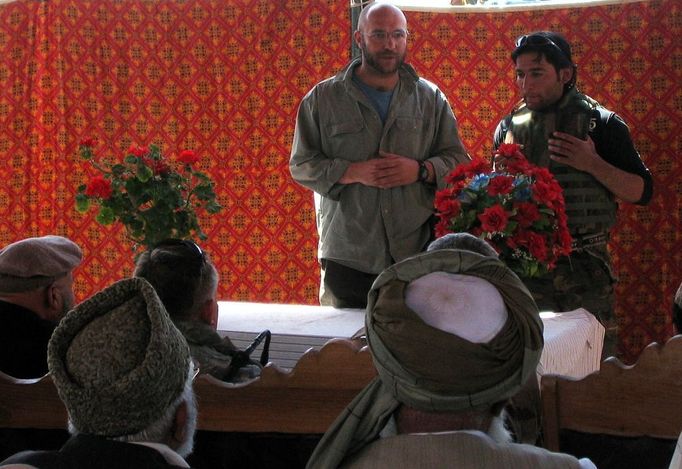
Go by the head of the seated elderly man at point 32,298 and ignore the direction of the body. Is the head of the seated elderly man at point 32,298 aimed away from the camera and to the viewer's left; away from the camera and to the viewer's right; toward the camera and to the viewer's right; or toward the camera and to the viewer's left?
away from the camera and to the viewer's right

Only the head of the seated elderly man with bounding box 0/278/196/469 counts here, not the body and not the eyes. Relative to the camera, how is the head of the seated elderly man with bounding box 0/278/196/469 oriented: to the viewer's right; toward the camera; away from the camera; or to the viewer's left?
away from the camera

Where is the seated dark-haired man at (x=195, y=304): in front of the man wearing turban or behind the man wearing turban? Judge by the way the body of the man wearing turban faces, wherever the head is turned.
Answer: in front

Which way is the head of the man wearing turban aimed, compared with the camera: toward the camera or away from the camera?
away from the camera

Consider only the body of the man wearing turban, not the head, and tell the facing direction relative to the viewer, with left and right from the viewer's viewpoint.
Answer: facing away from the viewer

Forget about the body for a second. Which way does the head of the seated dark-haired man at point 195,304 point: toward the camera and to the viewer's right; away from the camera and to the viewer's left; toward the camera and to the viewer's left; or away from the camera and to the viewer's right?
away from the camera and to the viewer's right

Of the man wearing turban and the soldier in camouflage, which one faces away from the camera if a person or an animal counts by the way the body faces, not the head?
the man wearing turban

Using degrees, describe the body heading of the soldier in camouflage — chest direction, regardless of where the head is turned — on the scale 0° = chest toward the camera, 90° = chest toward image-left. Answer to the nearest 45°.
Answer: approximately 45°

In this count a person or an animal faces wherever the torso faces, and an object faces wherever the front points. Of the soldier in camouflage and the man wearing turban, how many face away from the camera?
1

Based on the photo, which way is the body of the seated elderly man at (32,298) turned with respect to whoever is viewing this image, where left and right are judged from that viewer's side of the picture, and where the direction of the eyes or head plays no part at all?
facing away from the viewer and to the right of the viewer

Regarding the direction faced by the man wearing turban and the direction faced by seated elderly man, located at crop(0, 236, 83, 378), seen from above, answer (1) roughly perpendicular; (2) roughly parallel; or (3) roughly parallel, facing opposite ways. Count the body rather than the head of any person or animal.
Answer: roughly parallel
